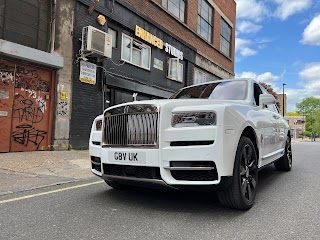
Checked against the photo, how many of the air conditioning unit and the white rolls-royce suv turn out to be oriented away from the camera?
0

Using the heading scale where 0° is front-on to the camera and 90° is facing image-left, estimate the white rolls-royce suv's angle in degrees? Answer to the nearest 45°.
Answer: approximately 45°

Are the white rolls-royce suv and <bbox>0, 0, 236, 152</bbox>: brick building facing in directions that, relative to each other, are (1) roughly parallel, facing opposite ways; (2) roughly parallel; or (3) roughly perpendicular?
roughly perpendicular

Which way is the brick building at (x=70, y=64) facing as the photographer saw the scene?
facing the viewer and to the right of the viewer

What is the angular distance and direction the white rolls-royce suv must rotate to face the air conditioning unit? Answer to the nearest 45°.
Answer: approximately 90° to its right

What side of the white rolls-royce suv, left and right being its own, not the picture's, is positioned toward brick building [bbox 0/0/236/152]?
right

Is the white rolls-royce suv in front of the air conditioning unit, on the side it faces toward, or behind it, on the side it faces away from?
in front

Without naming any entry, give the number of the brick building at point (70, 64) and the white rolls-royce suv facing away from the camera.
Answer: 0

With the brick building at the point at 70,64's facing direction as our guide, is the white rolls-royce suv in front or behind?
in front
